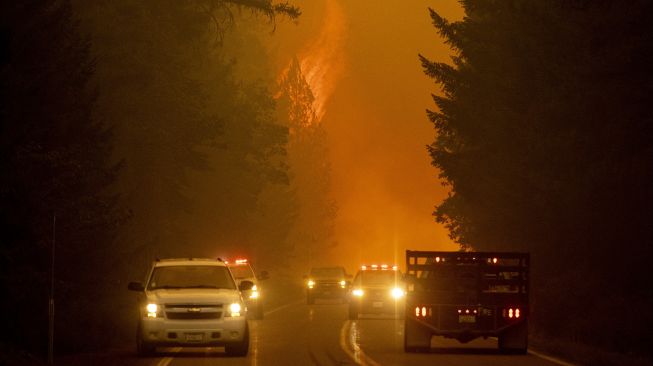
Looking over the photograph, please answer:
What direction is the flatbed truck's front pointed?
away from the camera

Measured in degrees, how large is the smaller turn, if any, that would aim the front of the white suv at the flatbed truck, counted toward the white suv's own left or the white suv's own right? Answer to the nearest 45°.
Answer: approximately 90° to the white suv's own left

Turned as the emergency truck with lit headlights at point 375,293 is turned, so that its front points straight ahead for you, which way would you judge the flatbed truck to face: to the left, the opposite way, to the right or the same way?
the opposite way

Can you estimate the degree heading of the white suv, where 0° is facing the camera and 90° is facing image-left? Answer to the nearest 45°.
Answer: approximately 0°

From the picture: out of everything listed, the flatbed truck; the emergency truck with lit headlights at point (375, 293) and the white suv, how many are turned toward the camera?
2

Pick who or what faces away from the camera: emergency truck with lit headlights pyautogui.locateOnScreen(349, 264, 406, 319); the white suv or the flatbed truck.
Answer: the flatbed truck

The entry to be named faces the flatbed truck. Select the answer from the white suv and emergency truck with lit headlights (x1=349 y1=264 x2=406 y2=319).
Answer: the emergency truck with lit headlights

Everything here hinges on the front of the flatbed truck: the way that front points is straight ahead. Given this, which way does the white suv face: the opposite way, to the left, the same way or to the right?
the opposite way

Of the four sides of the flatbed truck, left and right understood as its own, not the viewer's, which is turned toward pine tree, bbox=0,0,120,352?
left

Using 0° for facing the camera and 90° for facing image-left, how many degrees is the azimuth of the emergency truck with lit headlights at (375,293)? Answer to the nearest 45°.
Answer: approximately 0°

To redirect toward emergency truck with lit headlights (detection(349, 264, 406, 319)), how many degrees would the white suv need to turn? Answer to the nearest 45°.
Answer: approximately 180°
